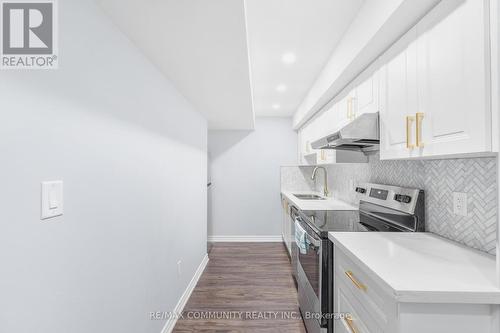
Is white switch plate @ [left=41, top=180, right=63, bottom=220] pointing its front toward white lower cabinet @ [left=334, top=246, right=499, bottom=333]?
yes

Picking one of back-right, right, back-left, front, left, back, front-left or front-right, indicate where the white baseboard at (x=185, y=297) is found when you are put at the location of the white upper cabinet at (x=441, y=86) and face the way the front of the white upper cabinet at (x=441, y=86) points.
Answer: front-right

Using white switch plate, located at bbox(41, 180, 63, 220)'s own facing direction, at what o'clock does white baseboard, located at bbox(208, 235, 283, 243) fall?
The white baseboard is roughly at 9 o'clock from the white switch plate.

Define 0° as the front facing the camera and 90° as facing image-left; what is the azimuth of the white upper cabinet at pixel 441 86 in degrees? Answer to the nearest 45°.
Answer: approximately 45°

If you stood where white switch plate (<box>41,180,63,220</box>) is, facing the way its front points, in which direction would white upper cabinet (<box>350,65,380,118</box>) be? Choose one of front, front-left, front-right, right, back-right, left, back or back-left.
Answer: front-left

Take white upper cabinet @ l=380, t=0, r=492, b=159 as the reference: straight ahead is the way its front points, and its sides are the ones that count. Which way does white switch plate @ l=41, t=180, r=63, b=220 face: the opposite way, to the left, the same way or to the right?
the opposite way

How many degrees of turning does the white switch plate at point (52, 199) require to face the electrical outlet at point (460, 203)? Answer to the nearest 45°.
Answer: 0° — it already faces it

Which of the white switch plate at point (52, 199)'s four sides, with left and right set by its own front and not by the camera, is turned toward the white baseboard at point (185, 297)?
left

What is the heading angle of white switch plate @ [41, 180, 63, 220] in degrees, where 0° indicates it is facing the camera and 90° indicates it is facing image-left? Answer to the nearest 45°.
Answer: approximately 315°

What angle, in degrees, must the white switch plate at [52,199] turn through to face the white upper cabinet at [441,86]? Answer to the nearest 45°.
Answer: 0° — it already faces it
